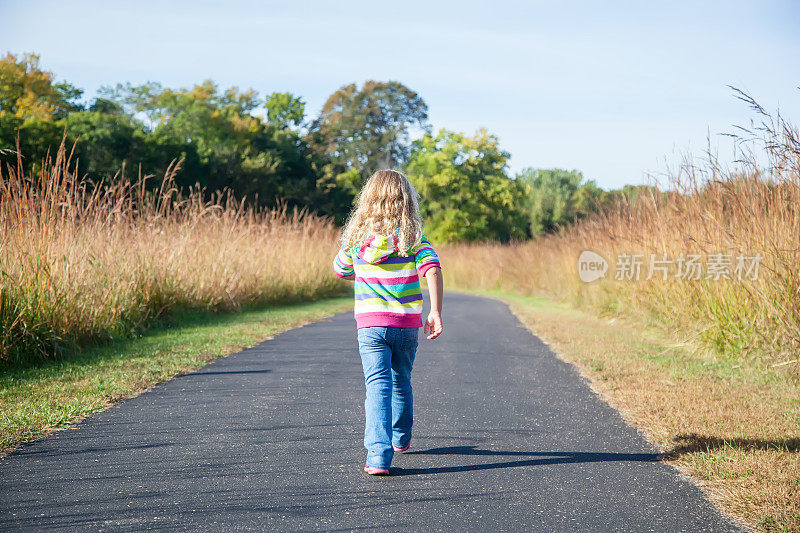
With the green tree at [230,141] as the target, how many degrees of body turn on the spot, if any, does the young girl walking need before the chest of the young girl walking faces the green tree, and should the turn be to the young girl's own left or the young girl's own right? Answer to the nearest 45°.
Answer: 0° — they already face it

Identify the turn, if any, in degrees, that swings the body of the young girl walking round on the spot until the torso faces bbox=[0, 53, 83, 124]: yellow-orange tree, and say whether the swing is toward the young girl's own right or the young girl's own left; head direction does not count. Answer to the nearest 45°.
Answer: approximately 45° to the young girl's own left

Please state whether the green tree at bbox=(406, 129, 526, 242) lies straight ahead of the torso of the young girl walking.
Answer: yes

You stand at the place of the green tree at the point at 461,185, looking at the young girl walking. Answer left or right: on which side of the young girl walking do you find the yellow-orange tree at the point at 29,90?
right

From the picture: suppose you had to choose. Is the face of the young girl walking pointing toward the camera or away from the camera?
away from the camera

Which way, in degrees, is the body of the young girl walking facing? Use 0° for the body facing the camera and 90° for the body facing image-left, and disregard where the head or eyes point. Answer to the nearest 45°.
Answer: approximately 180°
